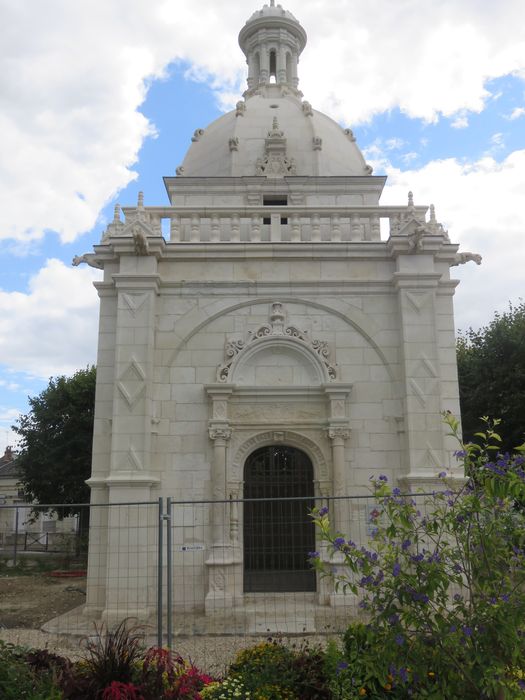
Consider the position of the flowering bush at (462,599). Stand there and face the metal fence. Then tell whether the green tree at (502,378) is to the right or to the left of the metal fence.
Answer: right

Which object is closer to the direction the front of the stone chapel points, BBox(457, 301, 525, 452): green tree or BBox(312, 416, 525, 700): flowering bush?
the flowering bush

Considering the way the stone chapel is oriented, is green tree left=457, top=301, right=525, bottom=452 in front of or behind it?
behind

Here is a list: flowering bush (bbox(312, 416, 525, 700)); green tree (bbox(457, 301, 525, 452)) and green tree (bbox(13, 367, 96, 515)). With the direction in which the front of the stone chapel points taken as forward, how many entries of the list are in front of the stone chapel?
1

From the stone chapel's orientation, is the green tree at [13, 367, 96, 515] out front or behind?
behind

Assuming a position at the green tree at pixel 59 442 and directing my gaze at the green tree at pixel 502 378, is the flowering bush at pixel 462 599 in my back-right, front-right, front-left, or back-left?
front-right

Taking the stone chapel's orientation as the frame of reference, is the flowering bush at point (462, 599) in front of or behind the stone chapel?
in front

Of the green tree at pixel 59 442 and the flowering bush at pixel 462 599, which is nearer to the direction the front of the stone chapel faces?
the flowering bush

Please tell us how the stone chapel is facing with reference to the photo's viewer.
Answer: facing the viewer

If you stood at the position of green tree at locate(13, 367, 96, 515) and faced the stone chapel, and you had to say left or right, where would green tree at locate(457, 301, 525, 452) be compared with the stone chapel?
left
